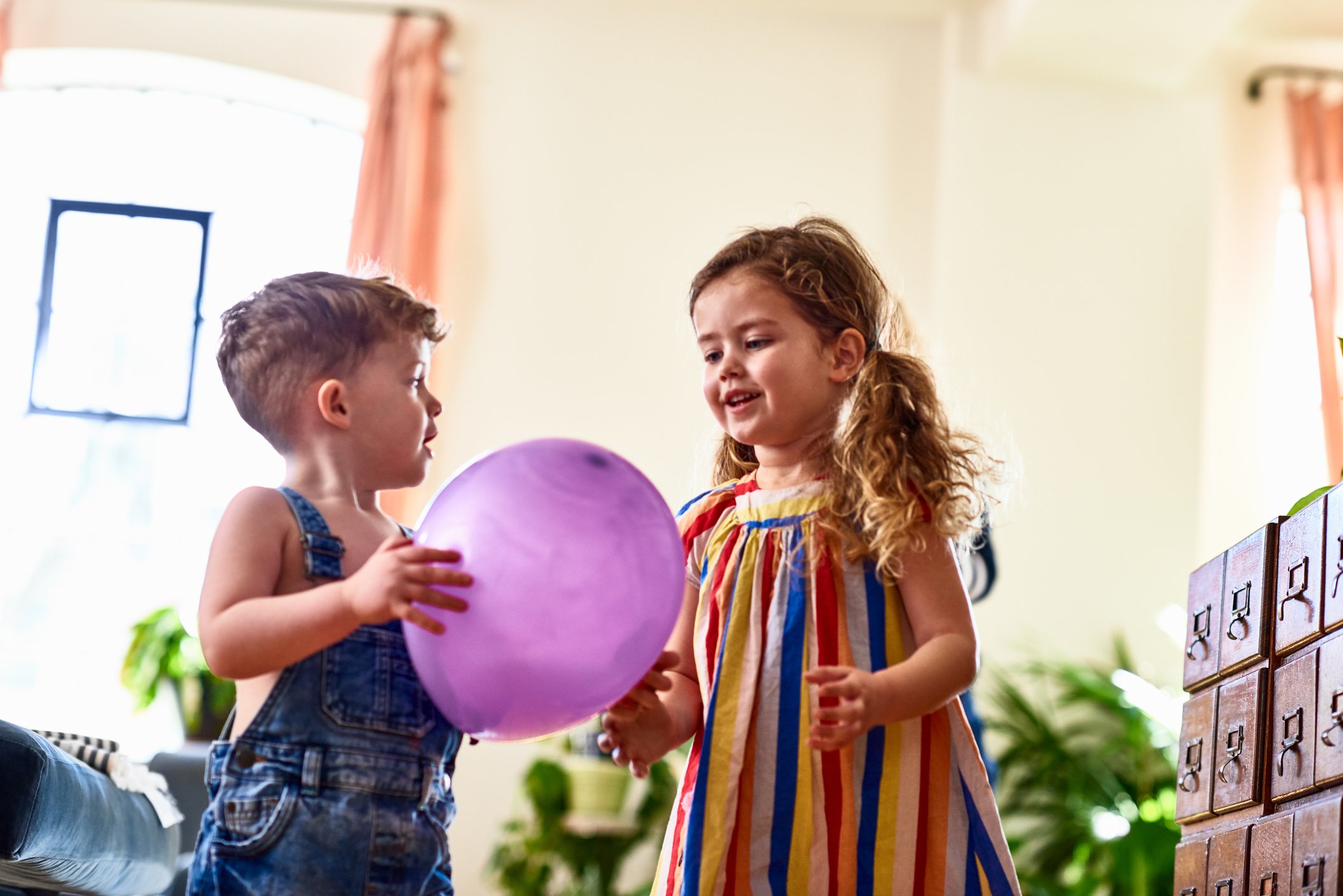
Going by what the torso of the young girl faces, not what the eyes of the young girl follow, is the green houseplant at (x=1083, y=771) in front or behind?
behind

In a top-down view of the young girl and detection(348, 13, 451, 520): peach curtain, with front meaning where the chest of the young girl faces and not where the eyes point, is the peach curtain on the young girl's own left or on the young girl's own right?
on the young girl's own right

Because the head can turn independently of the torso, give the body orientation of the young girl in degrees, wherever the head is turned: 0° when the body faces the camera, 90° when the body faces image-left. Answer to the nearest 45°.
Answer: approximately 45°

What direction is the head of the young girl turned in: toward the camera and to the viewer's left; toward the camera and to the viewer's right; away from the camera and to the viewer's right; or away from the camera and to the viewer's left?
toward the camera and to the viewer's left

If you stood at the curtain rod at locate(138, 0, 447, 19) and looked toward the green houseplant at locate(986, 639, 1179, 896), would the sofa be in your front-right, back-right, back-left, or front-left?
front-right
